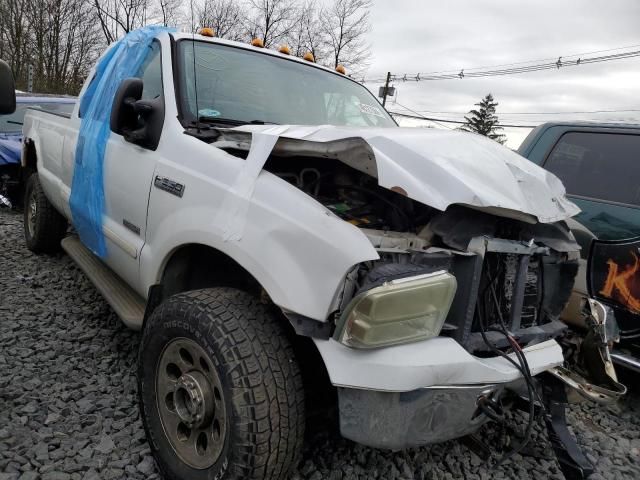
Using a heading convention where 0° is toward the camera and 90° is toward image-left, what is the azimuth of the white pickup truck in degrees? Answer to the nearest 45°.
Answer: approximately 315°

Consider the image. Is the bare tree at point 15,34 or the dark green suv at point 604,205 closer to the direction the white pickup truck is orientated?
the dark green suv

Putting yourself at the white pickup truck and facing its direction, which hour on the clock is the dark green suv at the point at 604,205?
The dark green suv is roughly at 9 o'clock from the white pickup truck.

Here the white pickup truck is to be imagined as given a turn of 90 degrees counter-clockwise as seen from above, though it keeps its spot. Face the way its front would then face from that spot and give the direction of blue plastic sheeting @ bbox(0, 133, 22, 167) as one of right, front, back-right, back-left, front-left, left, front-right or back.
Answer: left

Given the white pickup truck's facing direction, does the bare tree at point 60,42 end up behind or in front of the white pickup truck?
behind

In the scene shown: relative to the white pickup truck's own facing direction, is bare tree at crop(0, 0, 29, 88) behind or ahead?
behind
